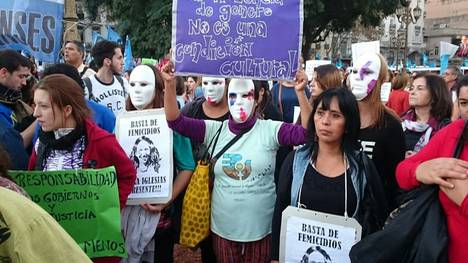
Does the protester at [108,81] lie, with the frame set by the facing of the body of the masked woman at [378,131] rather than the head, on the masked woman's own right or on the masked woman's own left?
on the masked woman's own right

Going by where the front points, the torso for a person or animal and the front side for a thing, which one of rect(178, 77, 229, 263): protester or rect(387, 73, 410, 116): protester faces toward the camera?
rect(178, 77, 229, 263): protester

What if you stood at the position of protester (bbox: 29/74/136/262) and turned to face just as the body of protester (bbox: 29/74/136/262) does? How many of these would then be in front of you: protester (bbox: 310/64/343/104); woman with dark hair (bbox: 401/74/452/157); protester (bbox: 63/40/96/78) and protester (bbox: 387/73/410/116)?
0

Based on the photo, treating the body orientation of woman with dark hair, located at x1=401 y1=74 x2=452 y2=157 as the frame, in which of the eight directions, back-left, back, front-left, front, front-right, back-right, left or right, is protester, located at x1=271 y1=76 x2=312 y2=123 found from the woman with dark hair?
right

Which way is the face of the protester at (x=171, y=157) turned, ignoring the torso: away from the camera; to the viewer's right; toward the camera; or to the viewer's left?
toward the camera

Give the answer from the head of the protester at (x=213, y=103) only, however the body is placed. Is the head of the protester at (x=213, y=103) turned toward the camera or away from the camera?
toward the camera

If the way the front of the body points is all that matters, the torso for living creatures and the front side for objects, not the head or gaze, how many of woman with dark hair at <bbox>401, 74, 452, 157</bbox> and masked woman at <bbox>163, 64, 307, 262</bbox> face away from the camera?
0

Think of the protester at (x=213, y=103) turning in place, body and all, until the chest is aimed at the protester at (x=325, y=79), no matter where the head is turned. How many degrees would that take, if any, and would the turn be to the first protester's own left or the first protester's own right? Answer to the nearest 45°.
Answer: approximately 90° to the first protester's own left

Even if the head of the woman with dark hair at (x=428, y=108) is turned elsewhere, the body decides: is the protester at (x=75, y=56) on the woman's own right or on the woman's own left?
on the woman's own right
